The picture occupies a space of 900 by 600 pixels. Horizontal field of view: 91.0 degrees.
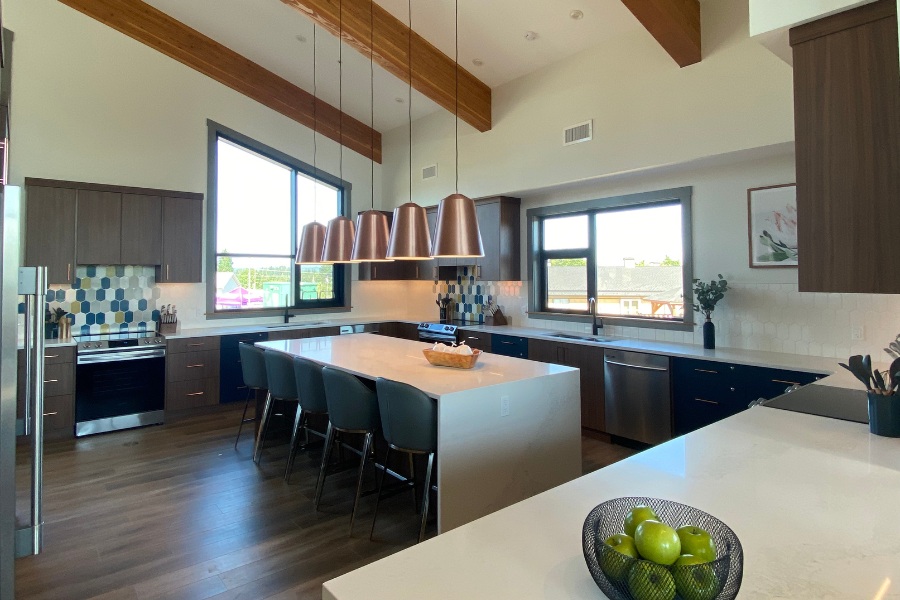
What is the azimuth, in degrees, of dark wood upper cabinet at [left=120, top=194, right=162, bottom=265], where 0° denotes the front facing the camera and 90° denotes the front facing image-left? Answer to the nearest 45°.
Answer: approximately 0°

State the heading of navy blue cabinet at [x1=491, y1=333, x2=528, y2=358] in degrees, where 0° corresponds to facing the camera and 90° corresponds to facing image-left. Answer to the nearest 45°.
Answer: approximately 45°

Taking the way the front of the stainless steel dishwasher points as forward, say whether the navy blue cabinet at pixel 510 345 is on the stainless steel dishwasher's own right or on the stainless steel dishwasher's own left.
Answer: on the stainless steel dishwasher's own right

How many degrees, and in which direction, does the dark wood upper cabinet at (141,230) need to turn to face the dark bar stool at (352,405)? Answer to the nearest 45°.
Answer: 0° — it already faces it

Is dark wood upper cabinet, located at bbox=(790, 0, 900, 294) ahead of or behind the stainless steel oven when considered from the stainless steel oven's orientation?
ahead

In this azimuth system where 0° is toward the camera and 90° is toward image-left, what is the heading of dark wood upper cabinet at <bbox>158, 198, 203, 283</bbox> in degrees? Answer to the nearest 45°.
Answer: approximately 0°

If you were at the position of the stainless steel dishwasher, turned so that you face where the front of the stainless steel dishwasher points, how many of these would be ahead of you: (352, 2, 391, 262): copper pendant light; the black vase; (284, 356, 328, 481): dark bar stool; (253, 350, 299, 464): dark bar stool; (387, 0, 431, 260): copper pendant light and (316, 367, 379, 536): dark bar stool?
5

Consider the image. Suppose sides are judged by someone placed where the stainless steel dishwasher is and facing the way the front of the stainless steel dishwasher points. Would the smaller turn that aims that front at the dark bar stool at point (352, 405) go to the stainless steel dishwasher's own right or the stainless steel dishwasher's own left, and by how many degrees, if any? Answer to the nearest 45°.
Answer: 0° — it already faces it

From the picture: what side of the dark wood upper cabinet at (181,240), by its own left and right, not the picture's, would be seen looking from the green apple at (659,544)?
front

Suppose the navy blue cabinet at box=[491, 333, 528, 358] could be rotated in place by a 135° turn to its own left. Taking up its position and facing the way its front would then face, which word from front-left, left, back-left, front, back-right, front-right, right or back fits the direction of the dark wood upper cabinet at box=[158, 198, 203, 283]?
back

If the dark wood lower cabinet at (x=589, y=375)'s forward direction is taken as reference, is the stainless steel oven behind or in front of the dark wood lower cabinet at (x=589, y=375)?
in front
